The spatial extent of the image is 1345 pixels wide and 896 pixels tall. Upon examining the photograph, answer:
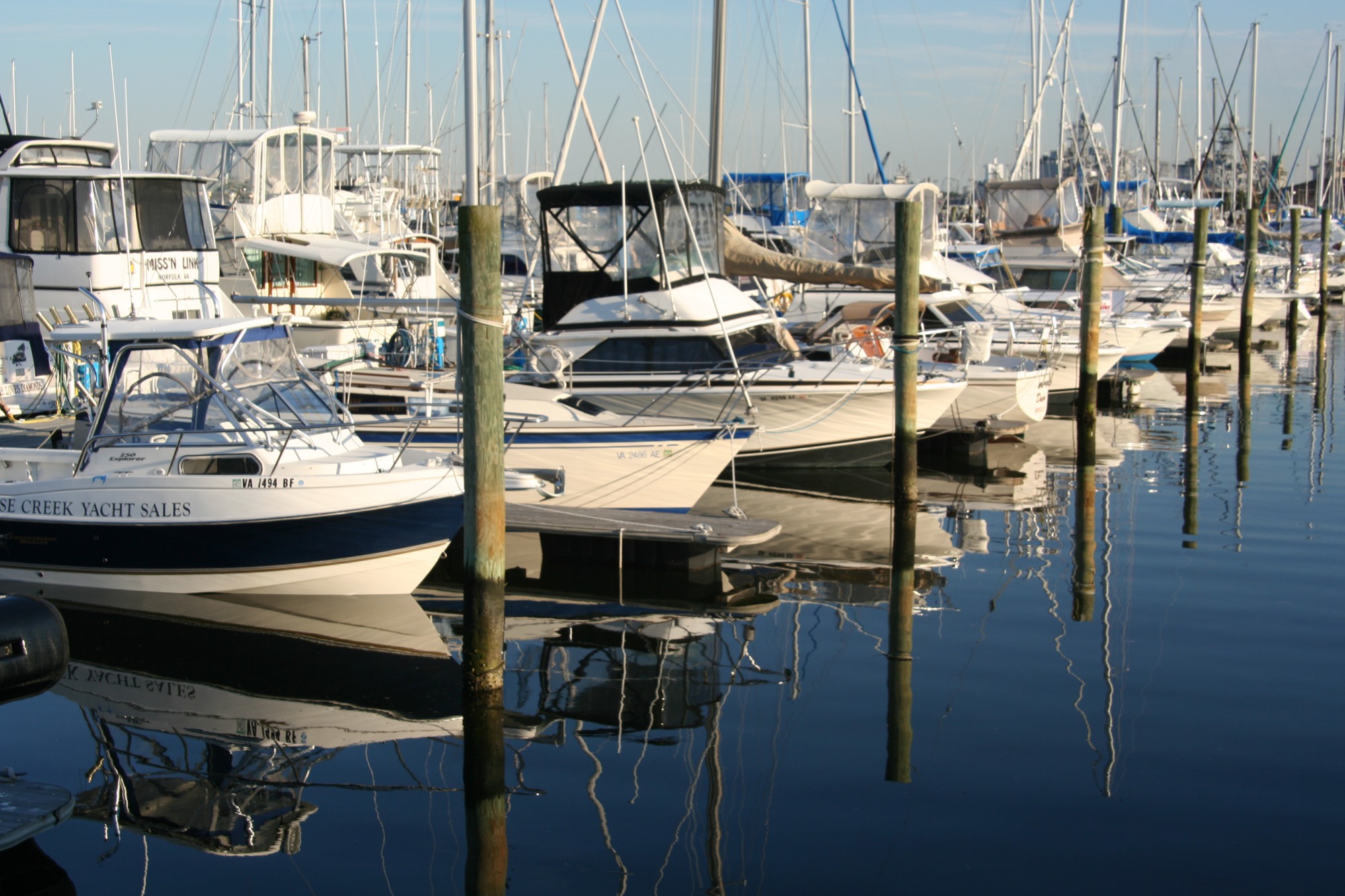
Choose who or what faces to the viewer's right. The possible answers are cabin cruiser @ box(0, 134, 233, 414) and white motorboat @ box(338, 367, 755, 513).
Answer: the white motorboat

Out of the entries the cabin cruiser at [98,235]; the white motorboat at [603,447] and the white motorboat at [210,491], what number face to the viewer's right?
2

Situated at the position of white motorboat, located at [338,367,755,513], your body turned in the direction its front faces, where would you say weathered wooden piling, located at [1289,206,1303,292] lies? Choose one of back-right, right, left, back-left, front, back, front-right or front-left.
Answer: front-left

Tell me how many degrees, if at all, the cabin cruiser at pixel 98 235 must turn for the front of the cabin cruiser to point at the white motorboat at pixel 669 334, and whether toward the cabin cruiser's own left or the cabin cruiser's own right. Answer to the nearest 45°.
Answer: approximately 180°

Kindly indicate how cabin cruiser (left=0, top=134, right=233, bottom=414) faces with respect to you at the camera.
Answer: facing away from the viewer and to the left of the viewer

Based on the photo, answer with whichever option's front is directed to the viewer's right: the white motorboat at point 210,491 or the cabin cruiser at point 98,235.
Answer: the white motorboat

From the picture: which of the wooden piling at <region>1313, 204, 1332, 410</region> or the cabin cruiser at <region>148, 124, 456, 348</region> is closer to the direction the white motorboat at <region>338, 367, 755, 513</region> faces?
the wooden piling

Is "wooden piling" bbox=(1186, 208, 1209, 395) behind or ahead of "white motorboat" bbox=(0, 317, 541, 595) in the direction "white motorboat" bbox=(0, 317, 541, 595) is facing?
ahead

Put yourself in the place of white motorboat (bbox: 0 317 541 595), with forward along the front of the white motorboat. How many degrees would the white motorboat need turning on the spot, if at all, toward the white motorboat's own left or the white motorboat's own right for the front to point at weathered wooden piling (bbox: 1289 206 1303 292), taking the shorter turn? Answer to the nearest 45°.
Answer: approximately 45° to the white motorboat's own left

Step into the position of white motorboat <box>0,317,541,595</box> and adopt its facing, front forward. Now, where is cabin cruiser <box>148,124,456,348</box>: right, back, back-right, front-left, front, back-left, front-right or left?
left

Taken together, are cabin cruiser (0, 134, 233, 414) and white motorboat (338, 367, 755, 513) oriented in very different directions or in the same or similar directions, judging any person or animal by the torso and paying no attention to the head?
very different directions

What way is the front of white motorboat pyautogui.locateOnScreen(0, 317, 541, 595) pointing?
to the viewer's right

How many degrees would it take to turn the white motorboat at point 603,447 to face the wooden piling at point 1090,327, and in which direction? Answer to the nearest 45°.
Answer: approximately 45° to its left

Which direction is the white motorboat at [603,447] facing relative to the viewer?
to the viewer's right

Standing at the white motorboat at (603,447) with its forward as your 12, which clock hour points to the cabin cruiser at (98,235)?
The cabin cruiser is roughly at 7 o'clock from the white motorboat.

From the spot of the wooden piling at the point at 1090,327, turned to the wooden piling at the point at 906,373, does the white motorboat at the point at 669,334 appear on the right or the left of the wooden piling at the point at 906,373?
right
